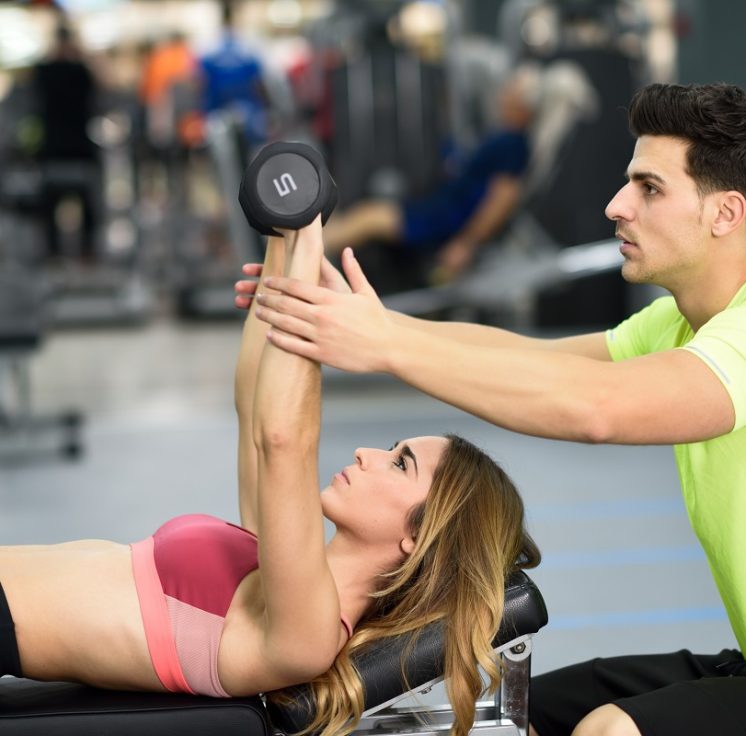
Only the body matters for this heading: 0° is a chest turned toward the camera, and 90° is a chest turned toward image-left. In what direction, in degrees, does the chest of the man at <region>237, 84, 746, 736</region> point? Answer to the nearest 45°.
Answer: approximately 90°

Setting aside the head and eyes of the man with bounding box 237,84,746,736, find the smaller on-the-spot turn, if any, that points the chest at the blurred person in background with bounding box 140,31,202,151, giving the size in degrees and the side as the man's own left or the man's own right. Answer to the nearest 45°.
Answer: approximately 90° to the man's own right

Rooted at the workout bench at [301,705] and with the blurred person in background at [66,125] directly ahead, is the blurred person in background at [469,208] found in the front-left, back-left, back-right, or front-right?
front-right

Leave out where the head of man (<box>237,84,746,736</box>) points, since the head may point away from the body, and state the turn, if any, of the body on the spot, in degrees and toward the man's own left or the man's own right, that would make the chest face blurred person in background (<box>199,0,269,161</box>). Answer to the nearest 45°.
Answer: approximately 90° to the man's own right

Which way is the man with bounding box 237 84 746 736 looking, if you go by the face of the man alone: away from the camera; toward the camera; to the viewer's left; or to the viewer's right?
to the viewer's left

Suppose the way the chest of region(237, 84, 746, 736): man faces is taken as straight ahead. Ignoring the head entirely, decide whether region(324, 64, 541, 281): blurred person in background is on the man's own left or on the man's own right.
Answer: on the man's own right
